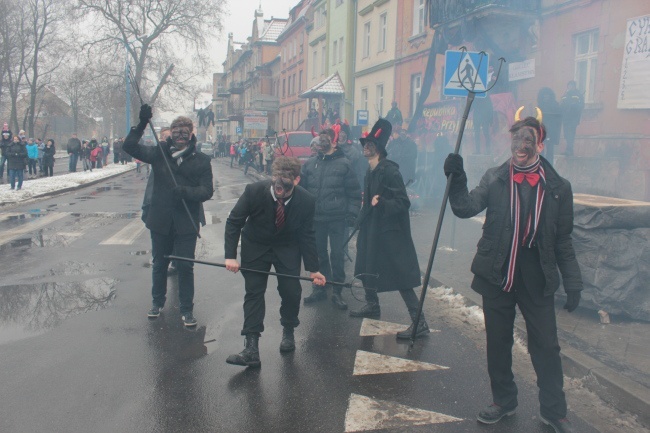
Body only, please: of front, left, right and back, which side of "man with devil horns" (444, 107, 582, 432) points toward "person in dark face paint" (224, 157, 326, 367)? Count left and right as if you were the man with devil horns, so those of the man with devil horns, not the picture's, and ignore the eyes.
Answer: right

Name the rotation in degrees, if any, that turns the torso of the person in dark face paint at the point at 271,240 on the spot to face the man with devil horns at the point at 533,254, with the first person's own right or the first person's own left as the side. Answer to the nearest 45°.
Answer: approximately 45° to the first person's own left

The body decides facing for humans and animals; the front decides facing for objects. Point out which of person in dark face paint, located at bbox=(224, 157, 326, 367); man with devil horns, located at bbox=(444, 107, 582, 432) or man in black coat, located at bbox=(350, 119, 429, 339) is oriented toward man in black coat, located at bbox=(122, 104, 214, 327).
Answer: man in black coat, located at bbox=(350, 119, 429, 339)

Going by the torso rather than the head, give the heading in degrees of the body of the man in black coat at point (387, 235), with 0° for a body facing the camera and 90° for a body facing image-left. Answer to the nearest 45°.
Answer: approximately 90°

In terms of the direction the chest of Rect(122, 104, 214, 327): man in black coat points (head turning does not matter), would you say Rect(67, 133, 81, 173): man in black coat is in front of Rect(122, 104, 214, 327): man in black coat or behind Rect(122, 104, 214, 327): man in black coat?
behind

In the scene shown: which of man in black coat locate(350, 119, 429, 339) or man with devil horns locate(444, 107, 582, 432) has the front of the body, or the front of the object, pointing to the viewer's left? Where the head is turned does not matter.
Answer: the man in black coat

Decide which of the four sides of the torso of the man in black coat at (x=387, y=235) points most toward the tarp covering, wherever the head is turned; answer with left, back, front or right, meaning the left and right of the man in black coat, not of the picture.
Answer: back

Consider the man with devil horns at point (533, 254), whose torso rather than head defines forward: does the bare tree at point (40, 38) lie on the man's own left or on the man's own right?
on the man's own right
